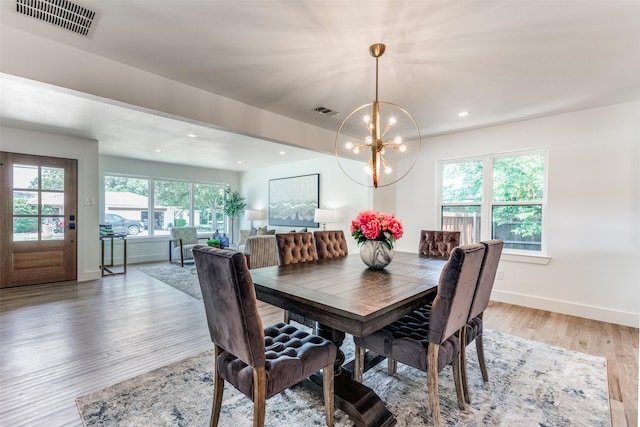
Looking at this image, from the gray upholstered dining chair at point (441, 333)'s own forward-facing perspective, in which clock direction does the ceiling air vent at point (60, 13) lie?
The ceiling air vent is roughly at 10 o'clock from the gray upholstered dining chair.

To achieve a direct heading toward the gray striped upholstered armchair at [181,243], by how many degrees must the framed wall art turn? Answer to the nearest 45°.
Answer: approximately 45° to its right

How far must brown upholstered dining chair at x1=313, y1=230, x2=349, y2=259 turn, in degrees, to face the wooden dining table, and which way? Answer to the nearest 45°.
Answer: approximately 45° to its right

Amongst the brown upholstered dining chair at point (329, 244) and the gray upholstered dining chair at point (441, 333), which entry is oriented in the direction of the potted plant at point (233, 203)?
the gray upholstered dining chair at point (441, 333)

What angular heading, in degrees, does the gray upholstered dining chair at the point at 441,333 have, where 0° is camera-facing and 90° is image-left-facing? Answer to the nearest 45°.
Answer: approximately 135°

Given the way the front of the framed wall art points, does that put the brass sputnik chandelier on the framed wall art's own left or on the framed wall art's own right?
on the framed wall art's own left

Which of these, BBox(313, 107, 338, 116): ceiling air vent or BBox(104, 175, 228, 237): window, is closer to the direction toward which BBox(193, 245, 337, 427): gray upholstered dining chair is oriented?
the ceiling air vent

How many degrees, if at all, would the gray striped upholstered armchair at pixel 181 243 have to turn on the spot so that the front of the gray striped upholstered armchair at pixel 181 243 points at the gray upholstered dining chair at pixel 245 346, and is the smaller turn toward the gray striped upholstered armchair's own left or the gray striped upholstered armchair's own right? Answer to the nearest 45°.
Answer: approximately 45° to the gray striped upholstered armchair's own right

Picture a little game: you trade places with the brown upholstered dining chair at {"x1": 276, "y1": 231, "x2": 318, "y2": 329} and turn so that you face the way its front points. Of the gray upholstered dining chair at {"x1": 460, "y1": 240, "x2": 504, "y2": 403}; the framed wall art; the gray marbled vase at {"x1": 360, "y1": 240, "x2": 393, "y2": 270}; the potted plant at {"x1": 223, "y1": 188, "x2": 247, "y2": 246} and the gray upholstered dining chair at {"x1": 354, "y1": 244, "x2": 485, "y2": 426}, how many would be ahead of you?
3

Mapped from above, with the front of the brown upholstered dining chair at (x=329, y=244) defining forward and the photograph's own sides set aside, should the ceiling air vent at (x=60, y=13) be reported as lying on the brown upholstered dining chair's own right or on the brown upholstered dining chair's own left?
on the brown upholstered dining chair's own right
